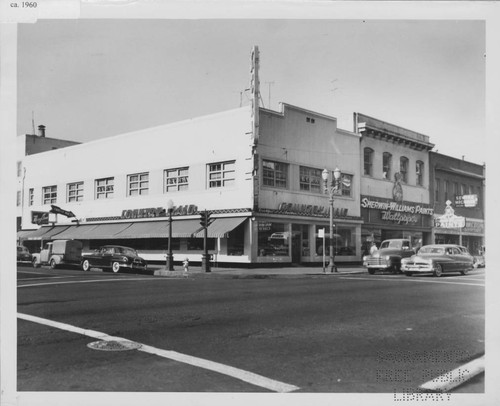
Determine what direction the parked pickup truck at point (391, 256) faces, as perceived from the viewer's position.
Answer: facing the viewer and to the left of the viewer

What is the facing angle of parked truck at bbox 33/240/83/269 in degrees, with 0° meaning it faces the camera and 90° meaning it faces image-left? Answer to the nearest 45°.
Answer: approximately 135°

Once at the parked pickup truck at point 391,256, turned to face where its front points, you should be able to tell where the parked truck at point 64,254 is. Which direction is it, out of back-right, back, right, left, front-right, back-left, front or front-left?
front-right

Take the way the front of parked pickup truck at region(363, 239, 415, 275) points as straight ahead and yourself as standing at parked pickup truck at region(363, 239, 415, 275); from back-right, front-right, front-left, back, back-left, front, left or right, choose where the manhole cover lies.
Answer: front-left

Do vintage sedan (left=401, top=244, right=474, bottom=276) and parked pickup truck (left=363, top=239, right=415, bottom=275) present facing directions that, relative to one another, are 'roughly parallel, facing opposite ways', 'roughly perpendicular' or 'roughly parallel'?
roughly parallel

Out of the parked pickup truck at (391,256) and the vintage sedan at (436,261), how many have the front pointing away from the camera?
0

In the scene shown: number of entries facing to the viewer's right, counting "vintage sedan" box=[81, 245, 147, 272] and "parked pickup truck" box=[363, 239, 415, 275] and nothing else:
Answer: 0
